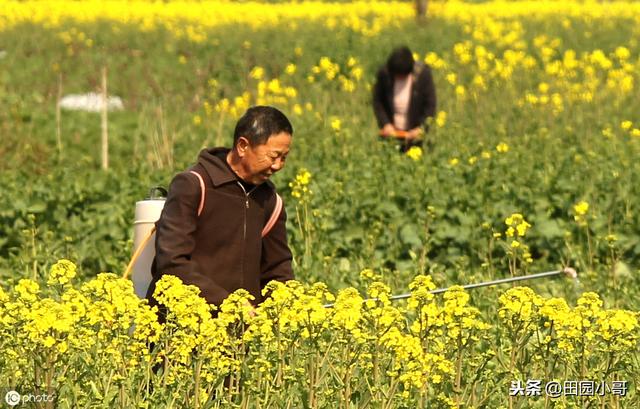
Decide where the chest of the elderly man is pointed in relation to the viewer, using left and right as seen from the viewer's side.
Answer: facing the viewer and to the right of the viewer

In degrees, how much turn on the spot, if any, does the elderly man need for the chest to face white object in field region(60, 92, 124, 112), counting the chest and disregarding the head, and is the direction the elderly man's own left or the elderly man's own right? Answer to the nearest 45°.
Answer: approximately 135° to the elderly man's own left
